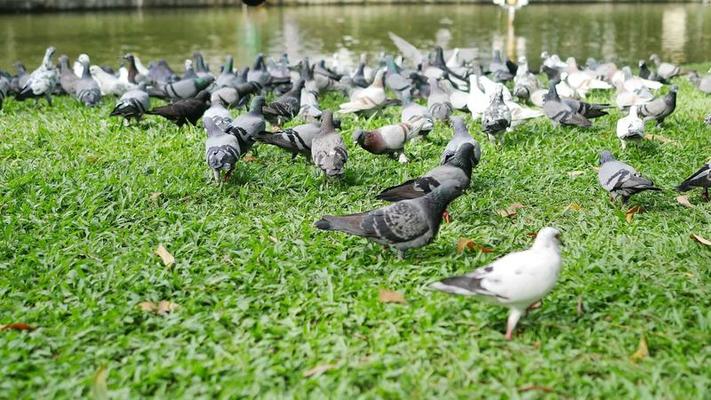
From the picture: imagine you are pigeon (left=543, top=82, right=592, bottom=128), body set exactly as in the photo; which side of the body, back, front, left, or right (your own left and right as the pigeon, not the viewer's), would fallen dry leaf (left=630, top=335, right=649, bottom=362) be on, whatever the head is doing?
left

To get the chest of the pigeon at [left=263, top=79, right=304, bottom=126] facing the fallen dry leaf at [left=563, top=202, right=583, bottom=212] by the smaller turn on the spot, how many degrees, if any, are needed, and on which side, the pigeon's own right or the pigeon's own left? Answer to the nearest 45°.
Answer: approximately 45° to the pigeon's own right

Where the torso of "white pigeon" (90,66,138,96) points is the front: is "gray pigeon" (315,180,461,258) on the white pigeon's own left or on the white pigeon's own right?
on the white pigeon's own left

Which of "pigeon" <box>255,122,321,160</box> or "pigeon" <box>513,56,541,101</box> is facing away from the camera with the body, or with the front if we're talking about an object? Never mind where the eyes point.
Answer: "pigeon" <box>513,56,541,101</box>

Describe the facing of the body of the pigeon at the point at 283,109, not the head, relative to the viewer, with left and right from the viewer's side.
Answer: facing to the right of the viewer

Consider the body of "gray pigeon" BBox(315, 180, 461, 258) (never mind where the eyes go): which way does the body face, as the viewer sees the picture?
to the viewer's right

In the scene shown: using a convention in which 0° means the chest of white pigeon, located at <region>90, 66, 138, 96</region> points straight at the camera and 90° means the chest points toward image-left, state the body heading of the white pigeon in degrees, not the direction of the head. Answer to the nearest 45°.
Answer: approximately 90°

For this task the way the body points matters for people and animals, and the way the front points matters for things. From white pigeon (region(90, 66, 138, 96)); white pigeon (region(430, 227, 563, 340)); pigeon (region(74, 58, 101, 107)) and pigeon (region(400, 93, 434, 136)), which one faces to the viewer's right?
white pigeon (region(430, 227, 563, 340))
